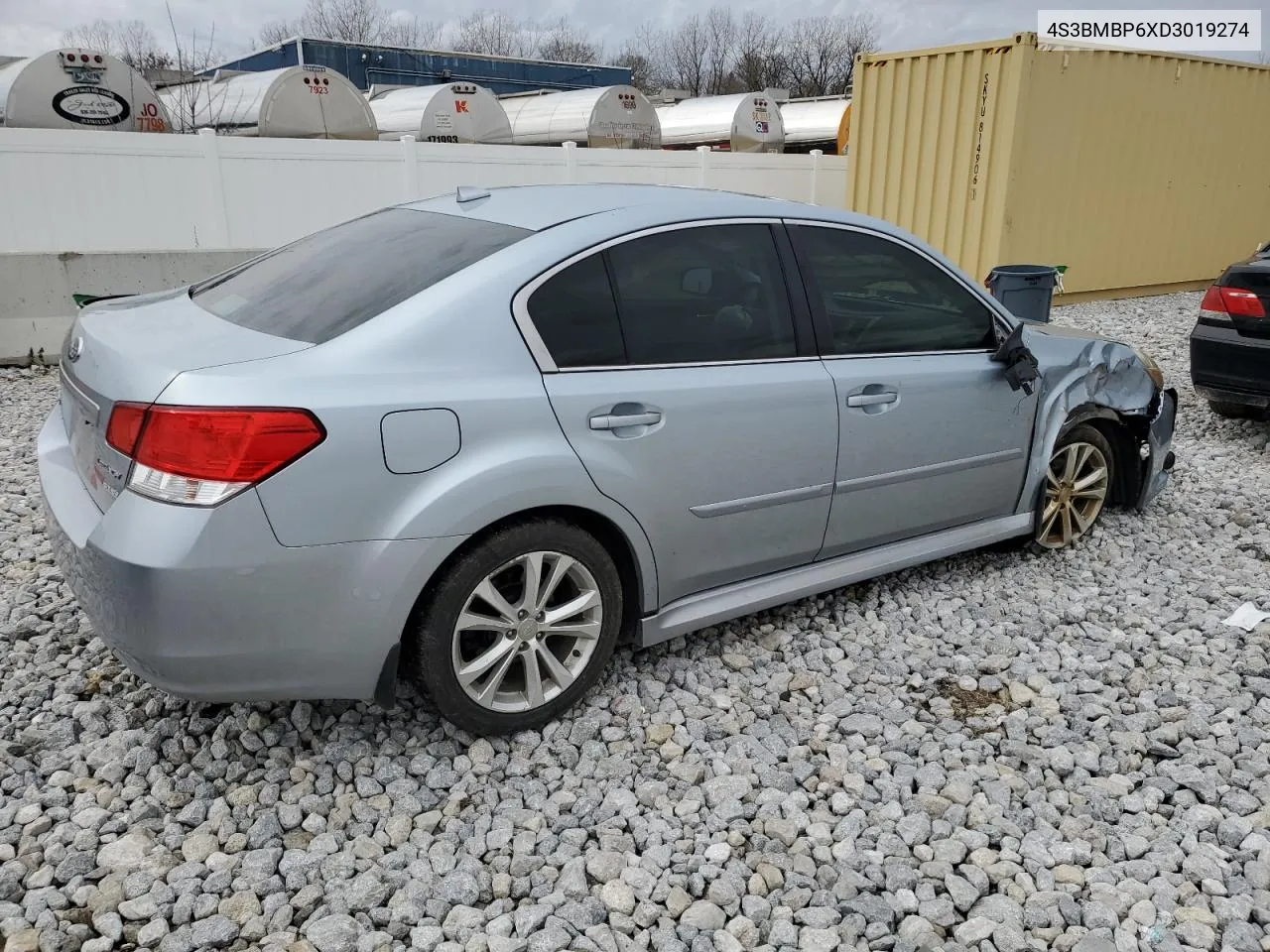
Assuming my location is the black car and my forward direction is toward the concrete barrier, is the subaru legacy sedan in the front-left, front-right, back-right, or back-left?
front-left

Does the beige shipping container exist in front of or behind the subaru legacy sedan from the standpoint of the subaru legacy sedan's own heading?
in front

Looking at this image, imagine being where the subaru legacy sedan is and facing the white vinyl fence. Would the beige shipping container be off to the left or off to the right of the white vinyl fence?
right

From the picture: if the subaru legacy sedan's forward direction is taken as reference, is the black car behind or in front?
in front

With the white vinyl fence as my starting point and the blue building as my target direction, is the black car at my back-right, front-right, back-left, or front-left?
back-right

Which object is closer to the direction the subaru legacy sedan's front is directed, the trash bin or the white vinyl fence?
the trash bin

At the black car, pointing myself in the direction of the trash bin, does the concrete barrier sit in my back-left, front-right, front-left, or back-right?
front-left

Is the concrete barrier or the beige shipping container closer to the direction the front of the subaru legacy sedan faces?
the beige shipping container

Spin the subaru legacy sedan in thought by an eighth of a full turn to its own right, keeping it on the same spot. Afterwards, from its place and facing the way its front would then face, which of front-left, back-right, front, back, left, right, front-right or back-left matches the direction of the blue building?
left

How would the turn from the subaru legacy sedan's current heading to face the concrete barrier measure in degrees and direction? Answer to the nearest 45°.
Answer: approximately 90° to its left

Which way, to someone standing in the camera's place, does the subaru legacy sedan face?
facing away from the viewer and to the right of the viewer

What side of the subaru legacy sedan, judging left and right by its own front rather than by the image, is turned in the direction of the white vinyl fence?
left
